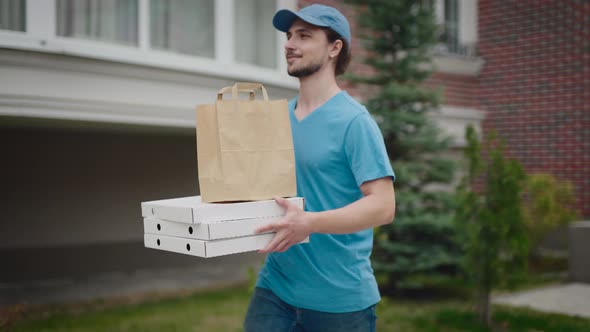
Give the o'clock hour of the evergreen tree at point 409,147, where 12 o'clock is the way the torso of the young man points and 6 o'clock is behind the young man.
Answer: The evergreen tree is roughly at 5 o'clock from the young man.

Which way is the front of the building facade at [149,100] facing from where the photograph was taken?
facing the viewer and to the right of the viewer

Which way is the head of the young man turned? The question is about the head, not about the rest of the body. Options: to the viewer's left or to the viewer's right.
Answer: to the viewer's left

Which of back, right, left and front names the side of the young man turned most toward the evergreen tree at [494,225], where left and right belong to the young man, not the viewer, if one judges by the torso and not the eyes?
back

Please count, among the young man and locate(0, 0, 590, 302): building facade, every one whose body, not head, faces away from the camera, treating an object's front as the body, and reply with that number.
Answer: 0

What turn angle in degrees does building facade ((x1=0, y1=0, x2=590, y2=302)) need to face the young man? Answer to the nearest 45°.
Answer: approximately 45° to its right

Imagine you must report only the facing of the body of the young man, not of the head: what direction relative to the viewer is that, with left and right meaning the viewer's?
facing the viewer and to the left of the viewer

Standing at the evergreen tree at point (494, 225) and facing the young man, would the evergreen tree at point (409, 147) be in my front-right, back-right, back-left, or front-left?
back-right
